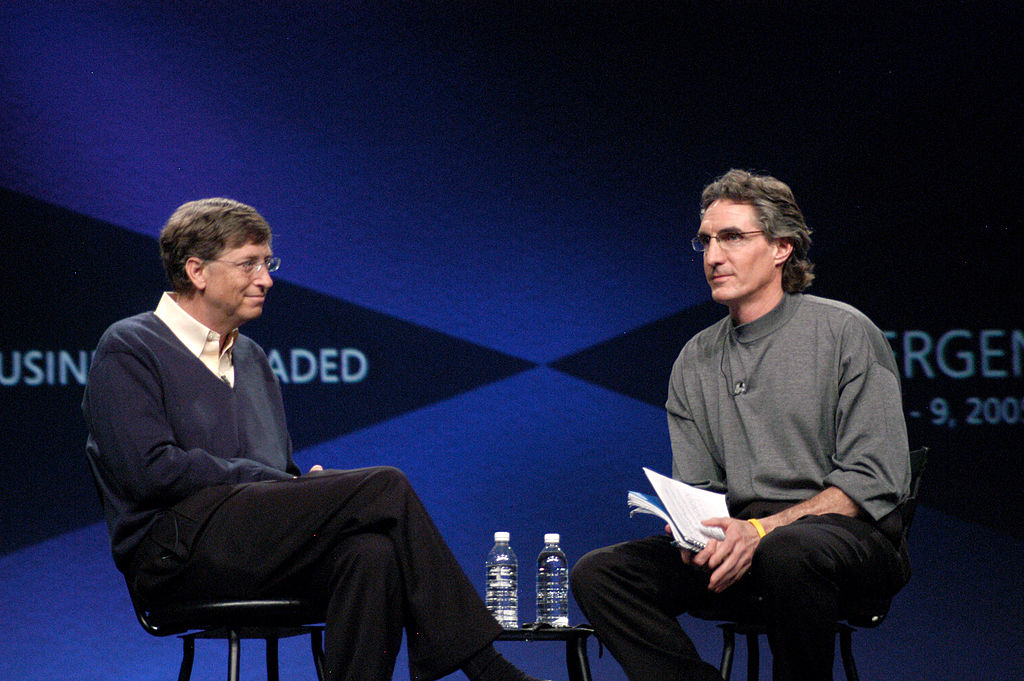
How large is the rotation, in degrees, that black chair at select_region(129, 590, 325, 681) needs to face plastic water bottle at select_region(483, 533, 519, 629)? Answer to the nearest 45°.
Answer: approximately 45° to its left

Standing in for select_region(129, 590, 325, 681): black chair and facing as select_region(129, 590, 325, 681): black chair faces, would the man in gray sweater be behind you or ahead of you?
ahead

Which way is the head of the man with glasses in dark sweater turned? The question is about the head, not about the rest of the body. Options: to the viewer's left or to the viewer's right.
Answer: to the viewer's right

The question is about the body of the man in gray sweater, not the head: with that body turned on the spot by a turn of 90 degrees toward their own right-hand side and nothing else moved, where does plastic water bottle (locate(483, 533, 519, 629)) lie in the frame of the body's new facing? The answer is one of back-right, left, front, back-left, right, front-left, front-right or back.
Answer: front

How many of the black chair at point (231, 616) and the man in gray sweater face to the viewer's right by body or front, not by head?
1

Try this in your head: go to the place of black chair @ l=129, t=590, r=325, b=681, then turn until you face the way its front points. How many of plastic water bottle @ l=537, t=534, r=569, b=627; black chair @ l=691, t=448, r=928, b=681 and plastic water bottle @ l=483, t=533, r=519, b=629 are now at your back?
0

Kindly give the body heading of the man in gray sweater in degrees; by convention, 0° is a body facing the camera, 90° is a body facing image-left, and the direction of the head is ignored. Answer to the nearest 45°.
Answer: approximately 45°

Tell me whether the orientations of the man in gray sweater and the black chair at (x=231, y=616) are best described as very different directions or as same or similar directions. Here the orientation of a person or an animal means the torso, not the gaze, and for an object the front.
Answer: very different directions

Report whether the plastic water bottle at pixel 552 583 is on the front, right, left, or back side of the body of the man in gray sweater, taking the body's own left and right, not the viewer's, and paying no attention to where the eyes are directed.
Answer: right

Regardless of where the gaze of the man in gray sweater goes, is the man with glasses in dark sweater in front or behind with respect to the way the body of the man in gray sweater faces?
in front

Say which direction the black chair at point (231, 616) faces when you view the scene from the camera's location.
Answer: facing to the right of the viewer

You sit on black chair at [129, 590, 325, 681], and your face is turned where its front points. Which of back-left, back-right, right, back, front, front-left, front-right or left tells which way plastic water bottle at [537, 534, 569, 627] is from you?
front-left

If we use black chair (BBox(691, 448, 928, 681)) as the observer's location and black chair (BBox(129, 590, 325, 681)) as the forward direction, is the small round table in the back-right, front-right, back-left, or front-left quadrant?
front-right

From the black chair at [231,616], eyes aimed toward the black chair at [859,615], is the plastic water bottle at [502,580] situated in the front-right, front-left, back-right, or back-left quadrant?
front-left

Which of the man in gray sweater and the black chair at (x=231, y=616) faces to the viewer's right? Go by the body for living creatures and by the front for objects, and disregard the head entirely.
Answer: the black chair
